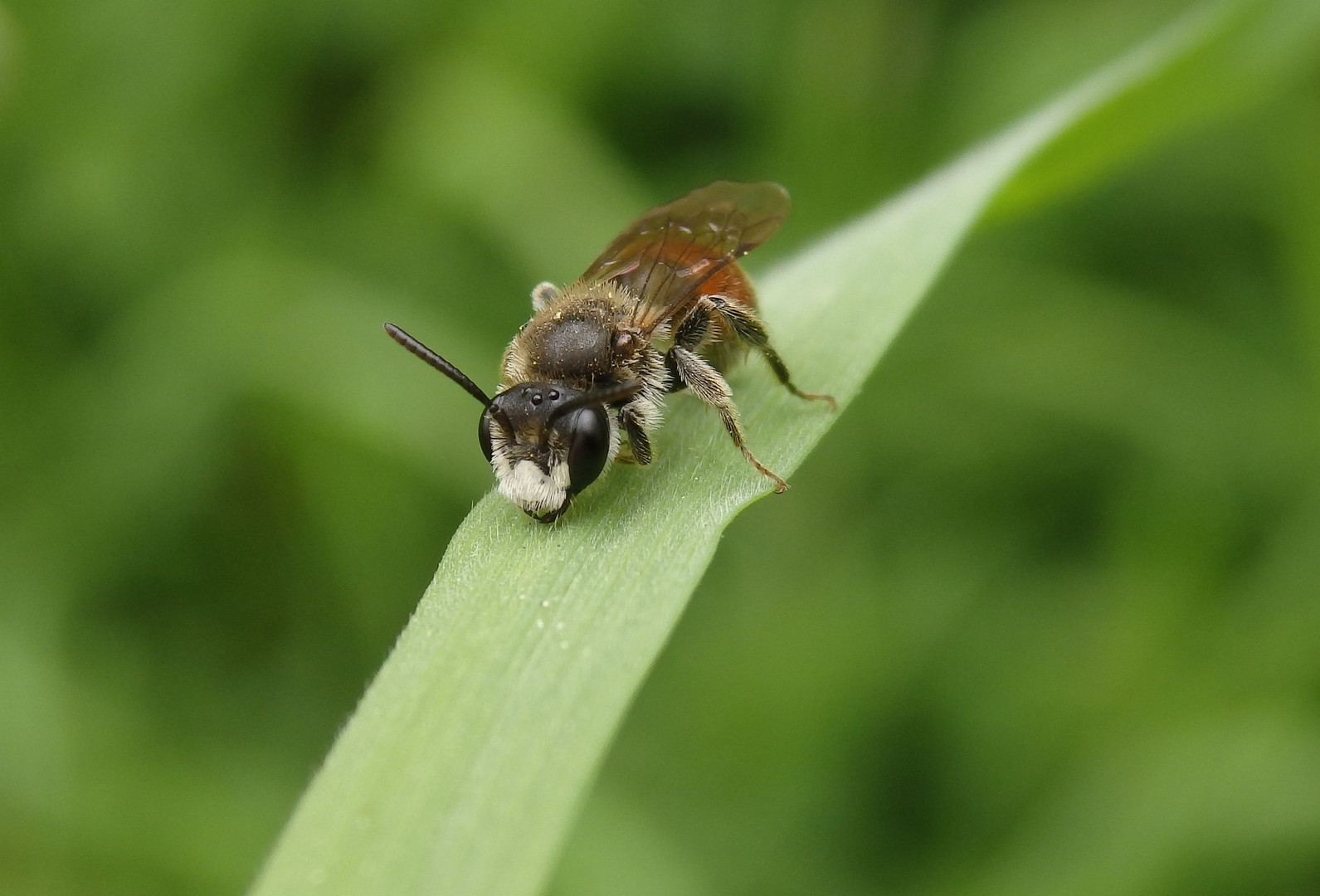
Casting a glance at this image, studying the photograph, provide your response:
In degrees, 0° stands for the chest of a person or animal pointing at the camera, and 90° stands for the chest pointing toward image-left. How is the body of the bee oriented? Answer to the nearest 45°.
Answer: approximately 45°
